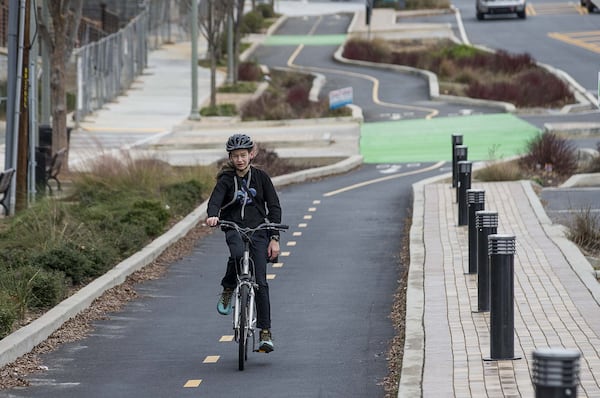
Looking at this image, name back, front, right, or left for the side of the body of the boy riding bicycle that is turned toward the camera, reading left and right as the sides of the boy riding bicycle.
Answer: front

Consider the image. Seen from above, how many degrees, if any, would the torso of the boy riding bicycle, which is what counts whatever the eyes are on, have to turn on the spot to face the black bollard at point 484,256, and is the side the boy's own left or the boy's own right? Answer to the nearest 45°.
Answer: approximately 135° to the boy's own left

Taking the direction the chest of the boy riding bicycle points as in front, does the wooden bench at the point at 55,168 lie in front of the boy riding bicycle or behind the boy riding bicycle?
behind

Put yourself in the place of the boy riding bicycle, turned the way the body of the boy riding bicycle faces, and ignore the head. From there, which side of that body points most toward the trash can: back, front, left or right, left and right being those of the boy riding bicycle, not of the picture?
back

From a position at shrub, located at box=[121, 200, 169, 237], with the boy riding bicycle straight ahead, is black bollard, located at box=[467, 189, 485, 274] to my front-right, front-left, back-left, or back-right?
front-left

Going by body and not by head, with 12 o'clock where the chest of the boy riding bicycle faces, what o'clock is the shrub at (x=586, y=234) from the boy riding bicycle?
The shrub is roughly at 7 o'clock from the boy riding bicycle.

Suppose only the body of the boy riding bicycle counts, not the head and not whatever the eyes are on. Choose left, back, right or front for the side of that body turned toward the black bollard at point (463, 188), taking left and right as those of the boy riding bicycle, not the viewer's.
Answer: back

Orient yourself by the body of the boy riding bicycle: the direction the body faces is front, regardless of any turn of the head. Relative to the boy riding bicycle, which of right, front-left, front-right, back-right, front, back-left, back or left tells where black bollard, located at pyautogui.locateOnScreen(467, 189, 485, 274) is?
back-left

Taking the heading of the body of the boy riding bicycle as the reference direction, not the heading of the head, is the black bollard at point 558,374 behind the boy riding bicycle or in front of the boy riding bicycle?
in front

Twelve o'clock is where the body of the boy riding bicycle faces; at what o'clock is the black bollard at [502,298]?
The black bollard is roughly at 10 o'clock from the boy riding bicycle.

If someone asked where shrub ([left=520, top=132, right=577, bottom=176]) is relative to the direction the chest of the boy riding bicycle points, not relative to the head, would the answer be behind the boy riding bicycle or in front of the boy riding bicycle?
behind

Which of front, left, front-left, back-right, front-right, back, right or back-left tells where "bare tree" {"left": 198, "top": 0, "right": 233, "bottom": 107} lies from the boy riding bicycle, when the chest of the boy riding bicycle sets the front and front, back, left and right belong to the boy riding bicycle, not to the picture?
back

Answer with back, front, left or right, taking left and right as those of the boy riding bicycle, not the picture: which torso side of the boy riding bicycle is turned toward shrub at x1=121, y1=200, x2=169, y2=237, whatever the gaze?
back
